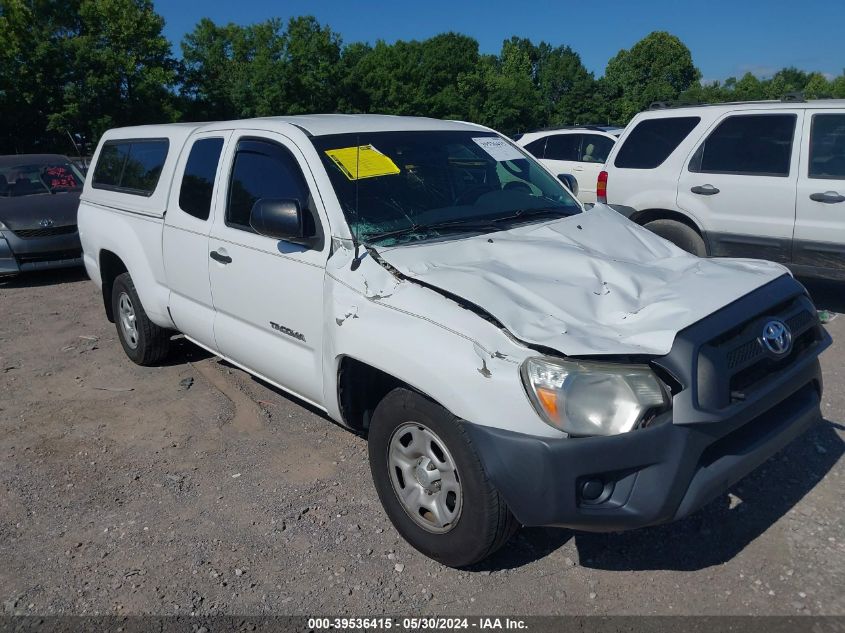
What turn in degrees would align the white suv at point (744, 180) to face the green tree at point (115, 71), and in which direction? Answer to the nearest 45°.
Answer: approximately 135° to its left

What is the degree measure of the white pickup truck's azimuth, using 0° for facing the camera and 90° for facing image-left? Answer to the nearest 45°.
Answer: approximately 315°

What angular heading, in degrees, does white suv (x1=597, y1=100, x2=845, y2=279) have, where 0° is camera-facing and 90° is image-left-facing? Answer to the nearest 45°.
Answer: approximately 270°

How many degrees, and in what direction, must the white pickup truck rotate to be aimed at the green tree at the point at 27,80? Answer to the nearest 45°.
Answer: approximately 180°

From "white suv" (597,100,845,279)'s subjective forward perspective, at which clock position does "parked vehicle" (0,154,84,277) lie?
The parked vehicle is roughly at 6 o'clock from the white suv.

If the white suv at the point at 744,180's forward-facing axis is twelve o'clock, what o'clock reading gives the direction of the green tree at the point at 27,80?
The green tree is roughly at 7 o'clock from the white suv.

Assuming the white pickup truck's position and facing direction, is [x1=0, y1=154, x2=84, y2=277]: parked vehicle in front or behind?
behind

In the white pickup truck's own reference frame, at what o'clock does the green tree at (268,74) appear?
The green tree is roughly at 7 o'clock from the white pickup truck.

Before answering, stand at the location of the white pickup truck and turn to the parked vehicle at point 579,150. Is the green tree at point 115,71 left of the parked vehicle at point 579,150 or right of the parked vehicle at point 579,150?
left
